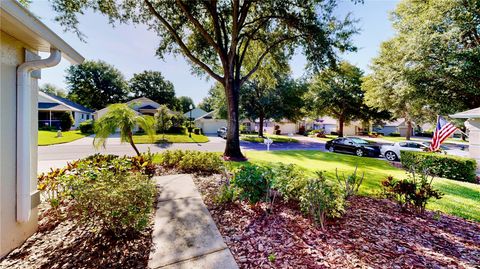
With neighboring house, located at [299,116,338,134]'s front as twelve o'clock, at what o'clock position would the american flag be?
The american flag is roughly at 12 o'clock from the neighboring house.

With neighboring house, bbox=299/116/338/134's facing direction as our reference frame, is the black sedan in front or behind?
in front

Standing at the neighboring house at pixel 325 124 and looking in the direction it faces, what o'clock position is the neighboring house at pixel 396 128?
the neighboring house at pixel 396 128 is roughly at 8 o'clock from the neighboring house at pixel 325 124.

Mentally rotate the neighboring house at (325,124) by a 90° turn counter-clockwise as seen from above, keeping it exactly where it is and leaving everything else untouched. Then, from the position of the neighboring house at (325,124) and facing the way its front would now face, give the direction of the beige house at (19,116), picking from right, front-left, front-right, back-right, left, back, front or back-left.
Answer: right

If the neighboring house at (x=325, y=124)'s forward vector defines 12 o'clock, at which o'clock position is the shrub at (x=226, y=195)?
The shrub is roughly at 12 o'clock from the neighboring house.

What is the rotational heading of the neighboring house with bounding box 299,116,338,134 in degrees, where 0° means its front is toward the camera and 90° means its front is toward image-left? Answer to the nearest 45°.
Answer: approximately 0°

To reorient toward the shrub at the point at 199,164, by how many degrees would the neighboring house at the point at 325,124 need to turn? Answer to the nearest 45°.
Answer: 0° — it already faces it

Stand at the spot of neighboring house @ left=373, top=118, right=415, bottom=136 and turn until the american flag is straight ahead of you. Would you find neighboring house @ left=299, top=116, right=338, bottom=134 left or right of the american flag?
right

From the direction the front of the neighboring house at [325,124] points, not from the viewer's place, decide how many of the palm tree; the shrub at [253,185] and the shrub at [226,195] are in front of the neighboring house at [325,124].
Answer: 3

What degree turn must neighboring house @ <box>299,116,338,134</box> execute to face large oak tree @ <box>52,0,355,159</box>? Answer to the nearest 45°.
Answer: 0° — it already faces it

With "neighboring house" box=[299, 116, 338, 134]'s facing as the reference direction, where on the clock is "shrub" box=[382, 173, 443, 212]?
The shrub is roughly at 12 o'clock from the neighboring house.

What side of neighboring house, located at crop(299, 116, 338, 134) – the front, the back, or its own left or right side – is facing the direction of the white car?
front

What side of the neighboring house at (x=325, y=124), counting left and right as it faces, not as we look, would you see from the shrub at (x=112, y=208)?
front
